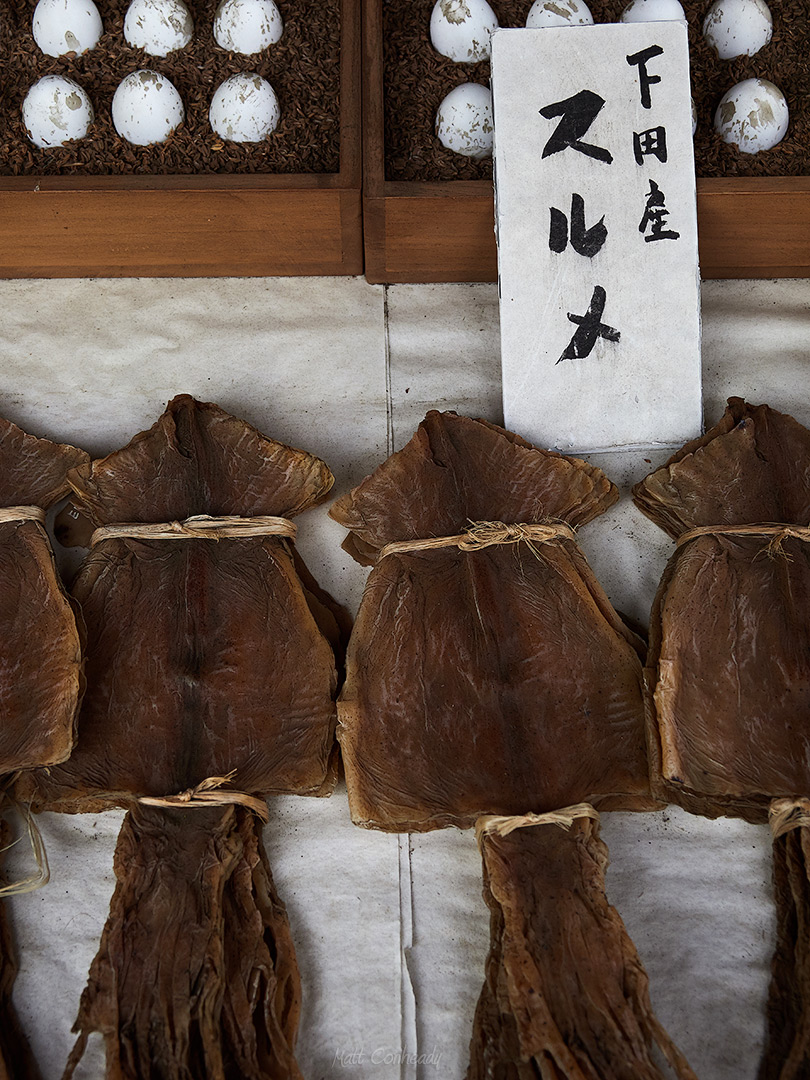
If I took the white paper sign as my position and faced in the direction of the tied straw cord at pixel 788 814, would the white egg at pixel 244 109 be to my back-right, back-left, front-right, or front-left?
back-right

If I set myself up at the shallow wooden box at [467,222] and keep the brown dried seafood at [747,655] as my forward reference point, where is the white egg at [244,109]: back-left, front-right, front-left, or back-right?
back-right

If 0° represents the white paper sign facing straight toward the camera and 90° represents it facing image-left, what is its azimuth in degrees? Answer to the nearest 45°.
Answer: approximately 0°
